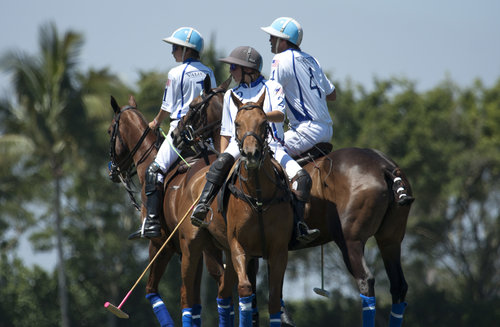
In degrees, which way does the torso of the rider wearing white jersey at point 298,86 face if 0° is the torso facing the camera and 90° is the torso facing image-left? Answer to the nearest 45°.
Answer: approximately 135°

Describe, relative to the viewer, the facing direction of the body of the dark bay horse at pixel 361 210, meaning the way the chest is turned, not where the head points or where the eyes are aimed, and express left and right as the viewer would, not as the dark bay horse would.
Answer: facing away from the viewer and to the left of the viewer

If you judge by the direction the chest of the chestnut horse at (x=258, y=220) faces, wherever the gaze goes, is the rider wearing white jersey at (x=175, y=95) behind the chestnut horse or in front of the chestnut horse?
behind

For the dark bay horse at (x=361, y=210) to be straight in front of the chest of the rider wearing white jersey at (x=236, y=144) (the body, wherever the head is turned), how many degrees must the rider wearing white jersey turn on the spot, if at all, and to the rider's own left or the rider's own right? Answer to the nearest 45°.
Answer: approximately 90° to the rider's own left

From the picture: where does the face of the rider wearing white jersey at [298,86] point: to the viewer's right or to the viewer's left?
to the viewer's left

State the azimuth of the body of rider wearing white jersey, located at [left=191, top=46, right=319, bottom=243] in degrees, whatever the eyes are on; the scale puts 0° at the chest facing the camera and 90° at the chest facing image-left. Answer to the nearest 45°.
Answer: approximately 0°
